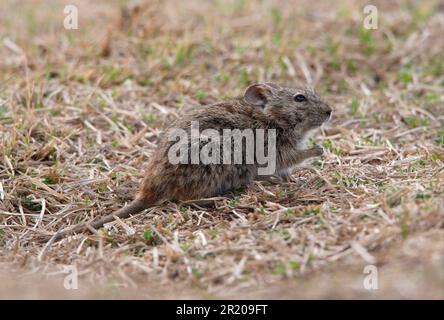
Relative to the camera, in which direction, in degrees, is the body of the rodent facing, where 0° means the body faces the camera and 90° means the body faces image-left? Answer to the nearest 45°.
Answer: approximately 270°
